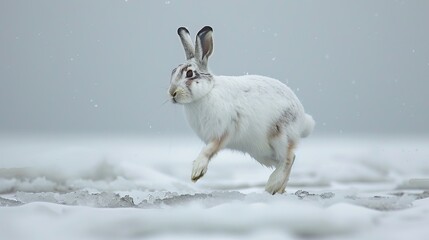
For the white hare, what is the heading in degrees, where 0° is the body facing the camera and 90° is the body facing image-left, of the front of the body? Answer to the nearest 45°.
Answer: approximately 90°
